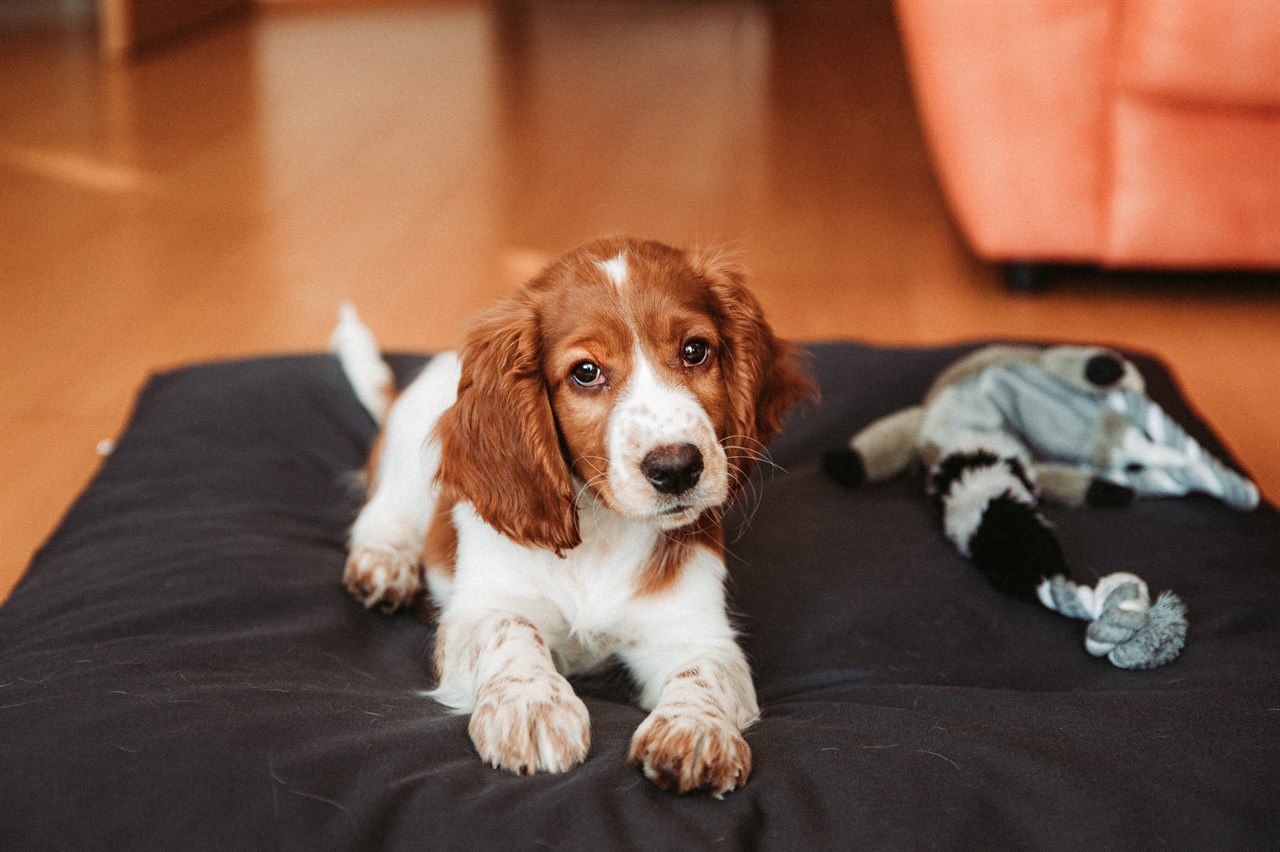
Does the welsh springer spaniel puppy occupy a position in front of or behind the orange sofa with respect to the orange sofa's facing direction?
in front

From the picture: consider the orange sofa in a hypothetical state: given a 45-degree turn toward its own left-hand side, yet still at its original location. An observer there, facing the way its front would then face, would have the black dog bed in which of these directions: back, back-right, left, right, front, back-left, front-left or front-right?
front-right

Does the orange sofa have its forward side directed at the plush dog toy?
yes

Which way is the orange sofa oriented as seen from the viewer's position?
toward the camera
